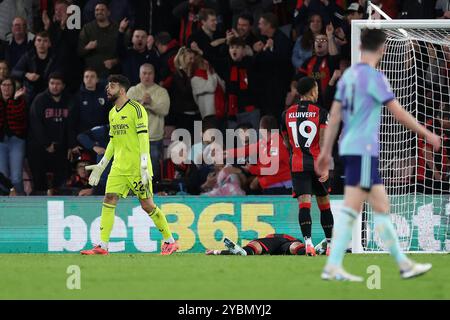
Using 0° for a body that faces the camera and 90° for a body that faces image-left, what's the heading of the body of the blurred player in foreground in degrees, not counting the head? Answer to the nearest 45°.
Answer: approximately 225°

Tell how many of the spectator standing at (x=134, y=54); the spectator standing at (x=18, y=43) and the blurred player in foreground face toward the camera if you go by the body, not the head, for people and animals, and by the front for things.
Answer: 2

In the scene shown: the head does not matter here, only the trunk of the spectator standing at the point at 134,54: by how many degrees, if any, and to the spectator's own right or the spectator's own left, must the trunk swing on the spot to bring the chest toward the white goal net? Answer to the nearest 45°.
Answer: approximately 45° to the spectator's own left

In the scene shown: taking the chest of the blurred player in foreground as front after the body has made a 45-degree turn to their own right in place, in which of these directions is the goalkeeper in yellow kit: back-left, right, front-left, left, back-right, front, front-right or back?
back-left

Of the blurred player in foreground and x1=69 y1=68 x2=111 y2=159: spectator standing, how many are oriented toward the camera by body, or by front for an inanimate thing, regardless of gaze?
1

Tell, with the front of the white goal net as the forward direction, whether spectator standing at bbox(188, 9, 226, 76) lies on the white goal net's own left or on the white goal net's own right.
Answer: on the white goal net's own right

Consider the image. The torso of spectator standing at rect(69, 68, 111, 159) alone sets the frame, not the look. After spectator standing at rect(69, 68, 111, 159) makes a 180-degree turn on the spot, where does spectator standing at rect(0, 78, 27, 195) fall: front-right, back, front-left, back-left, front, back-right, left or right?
left
